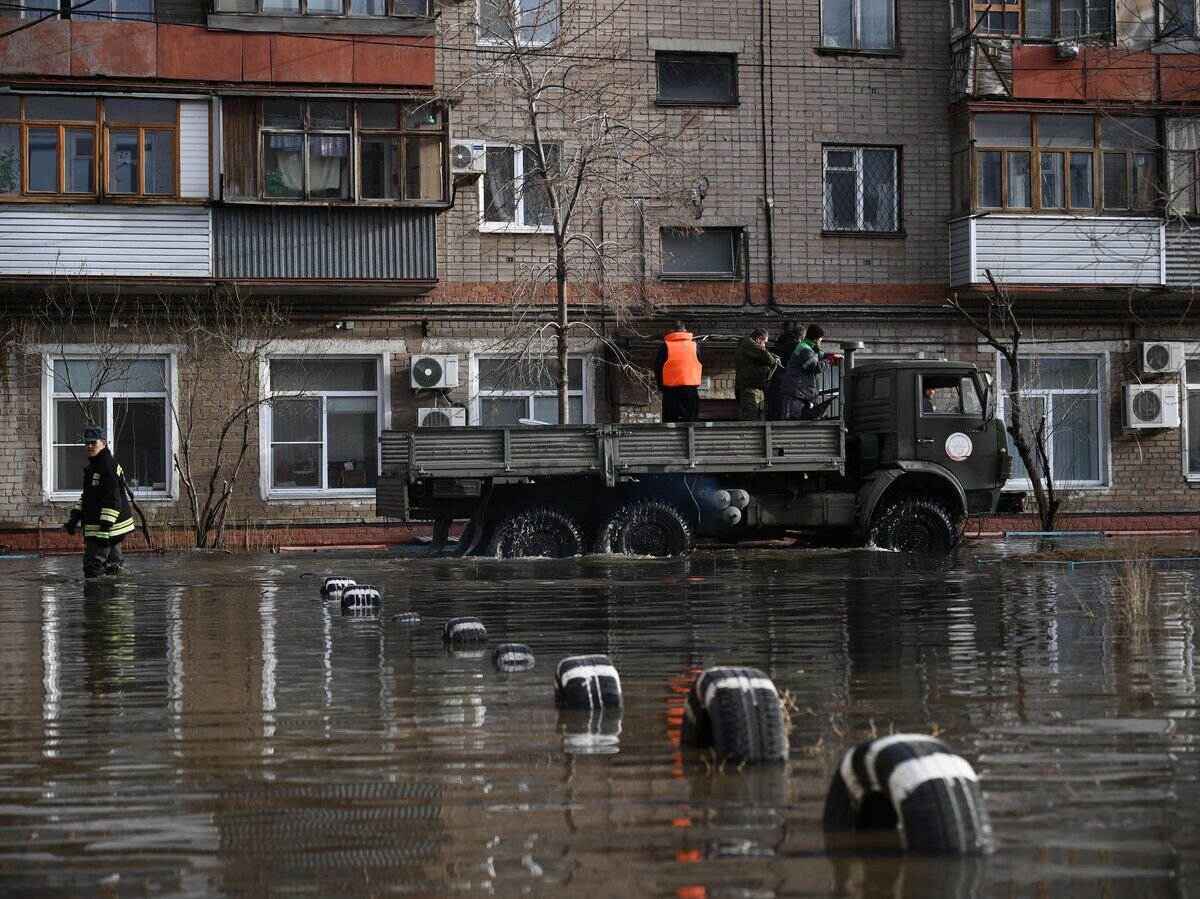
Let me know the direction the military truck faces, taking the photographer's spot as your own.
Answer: facing to the right of the viewer

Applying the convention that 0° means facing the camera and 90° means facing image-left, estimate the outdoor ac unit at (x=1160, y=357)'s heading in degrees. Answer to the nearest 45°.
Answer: approximately 0°

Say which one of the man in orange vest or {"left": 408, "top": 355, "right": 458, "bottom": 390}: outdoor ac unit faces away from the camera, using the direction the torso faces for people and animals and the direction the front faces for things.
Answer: the man in orange vest

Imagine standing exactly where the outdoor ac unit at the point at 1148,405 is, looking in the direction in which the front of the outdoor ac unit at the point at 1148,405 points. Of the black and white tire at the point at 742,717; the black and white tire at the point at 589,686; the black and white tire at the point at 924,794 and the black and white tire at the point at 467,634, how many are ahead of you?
4

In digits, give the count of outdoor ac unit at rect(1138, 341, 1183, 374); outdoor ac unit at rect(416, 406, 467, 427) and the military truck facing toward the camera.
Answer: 2

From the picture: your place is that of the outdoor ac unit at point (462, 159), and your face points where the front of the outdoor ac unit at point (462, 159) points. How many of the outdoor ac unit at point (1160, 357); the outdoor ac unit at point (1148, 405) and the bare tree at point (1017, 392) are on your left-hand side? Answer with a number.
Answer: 3

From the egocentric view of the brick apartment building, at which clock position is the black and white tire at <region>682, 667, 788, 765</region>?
The black and white tire is roughly at 12 o'clock from the brick apartment building.

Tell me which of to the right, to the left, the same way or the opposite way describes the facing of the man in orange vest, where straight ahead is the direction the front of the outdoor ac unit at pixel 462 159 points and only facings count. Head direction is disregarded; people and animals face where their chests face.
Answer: the opposite way

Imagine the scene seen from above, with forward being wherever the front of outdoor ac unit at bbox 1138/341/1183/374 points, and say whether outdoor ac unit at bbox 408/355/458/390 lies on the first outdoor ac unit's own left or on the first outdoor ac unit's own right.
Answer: on the first outdoor ac unit's own right

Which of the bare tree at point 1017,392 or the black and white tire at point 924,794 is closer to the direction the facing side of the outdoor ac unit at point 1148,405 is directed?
the black and white tire

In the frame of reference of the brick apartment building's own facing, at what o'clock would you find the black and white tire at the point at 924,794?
The black and white tire is roughly at 12 o'clock from the brick apartment building.

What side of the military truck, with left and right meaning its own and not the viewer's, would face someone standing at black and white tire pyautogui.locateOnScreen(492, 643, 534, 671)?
right

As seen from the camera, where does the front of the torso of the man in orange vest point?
away from the camera
